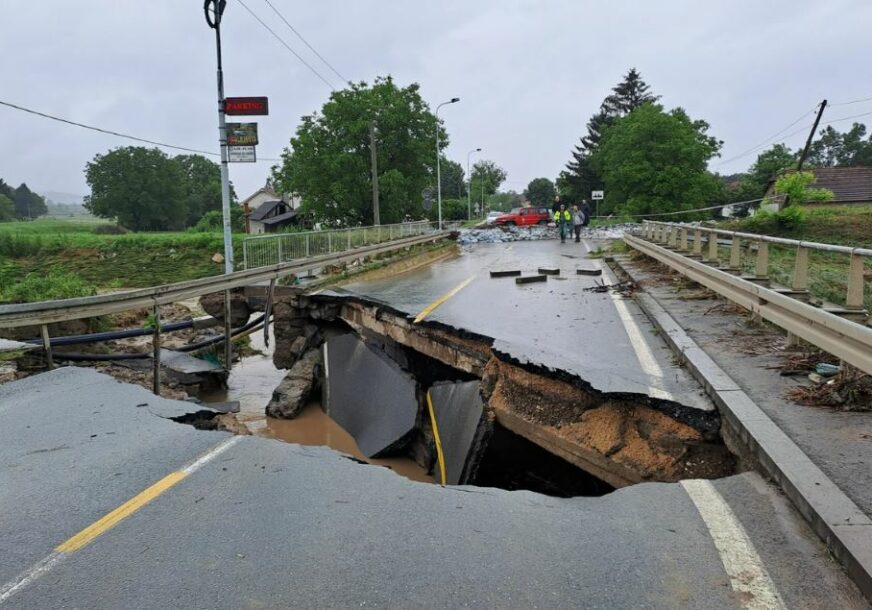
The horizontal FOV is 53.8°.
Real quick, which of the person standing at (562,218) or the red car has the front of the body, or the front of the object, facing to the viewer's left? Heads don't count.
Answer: the red car

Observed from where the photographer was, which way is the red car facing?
facing to the left of the viewer

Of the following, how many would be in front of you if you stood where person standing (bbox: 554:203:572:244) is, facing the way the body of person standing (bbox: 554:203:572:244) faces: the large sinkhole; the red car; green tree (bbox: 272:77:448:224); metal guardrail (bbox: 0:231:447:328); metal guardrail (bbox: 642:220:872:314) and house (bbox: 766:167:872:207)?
3

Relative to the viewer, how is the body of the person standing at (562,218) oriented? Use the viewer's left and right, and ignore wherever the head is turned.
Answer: facing the viewer

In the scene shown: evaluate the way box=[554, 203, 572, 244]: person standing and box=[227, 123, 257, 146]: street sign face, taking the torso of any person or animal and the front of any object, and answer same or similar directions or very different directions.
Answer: same or similar directions

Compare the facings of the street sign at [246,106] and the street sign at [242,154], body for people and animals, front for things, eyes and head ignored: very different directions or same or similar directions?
same or similar directions

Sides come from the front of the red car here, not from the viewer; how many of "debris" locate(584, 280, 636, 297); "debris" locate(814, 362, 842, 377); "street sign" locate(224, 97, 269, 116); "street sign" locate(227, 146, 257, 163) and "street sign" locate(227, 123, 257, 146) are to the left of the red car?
5

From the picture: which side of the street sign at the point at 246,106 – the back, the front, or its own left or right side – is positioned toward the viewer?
front

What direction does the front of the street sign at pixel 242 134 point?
toward the camera

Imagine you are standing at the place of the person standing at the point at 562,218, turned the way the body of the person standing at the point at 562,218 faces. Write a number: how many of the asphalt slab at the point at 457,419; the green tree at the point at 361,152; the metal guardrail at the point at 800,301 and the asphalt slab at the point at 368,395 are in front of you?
3

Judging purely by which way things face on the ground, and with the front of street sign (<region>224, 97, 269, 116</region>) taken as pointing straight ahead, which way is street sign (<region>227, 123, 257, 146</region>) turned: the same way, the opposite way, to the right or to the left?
the same way

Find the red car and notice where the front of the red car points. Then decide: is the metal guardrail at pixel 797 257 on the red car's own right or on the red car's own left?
on the red car's own left

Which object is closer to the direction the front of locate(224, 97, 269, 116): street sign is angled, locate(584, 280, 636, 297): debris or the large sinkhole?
the large sinkhole

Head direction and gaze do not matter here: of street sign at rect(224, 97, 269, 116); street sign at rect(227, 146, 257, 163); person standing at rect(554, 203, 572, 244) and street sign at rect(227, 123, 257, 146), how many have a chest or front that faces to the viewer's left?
0

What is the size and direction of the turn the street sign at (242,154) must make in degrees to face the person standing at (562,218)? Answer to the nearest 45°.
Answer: approximately 135° to its left
